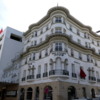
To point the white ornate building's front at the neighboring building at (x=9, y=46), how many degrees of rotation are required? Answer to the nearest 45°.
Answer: approximately 135° to its right

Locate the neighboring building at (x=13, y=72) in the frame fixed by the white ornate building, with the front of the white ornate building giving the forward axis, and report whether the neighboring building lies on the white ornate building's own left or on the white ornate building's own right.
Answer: on the white ornate building's own right

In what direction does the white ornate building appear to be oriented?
toward the camera
